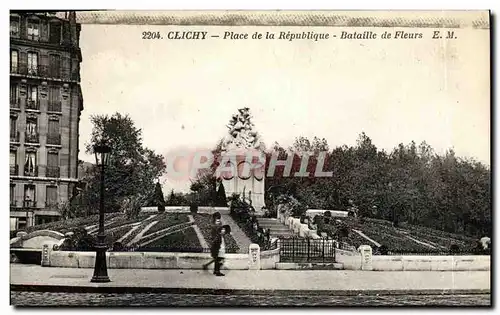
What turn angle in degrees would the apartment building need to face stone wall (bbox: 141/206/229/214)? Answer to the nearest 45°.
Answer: approximately 45° to its left

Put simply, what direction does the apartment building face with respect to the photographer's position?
facing the viewer and to the right of the viewer

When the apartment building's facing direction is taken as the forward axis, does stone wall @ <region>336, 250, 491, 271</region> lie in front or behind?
in front

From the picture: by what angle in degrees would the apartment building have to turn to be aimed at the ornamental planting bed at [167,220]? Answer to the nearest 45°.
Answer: approximately 45° to its left

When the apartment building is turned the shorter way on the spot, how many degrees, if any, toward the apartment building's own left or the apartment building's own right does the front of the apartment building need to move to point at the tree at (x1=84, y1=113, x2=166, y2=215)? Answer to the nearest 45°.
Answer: approximately 45° to the apartment building's own left
